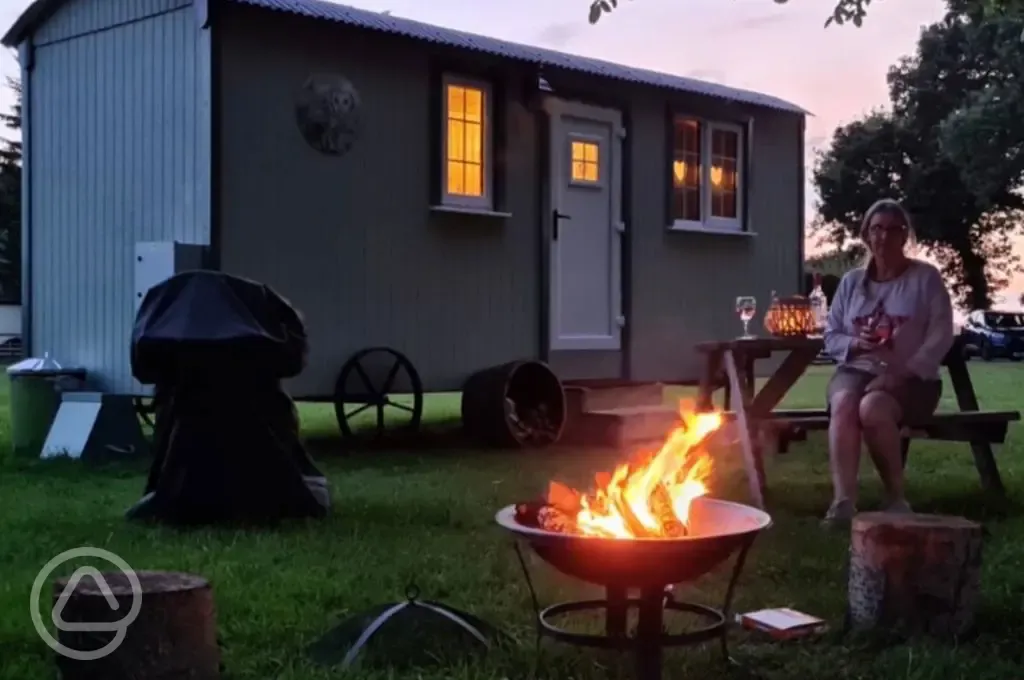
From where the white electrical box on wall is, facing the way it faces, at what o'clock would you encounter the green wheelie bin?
The green wheelie bin is roughly at 3 o'clock from the white electrical box on wall.

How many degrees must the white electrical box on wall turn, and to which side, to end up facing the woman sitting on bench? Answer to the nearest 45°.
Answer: approximately 90° to its left

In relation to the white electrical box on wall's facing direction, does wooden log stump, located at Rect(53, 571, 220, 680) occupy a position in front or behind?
in front

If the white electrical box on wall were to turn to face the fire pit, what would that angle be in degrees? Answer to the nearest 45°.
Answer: approximately 45° to its left

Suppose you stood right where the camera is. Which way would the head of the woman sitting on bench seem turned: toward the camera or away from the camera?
toward the camera

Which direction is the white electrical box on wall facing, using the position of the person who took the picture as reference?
facing the viewer and to the left of the viewer

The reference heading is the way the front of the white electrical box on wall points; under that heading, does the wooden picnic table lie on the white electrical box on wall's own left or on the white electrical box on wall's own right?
on the white electrical box on wall's own left

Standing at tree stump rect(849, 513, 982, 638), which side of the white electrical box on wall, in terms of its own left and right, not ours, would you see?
left

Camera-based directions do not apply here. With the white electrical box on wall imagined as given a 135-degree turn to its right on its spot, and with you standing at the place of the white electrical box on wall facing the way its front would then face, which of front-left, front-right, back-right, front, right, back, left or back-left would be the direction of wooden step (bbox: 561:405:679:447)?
right

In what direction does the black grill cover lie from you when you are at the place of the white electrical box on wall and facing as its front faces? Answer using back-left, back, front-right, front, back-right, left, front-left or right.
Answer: front-left

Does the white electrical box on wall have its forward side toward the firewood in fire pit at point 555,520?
no

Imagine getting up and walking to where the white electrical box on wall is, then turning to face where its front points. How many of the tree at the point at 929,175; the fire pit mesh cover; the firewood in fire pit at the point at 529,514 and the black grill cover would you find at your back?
1

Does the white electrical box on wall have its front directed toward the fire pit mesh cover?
no
